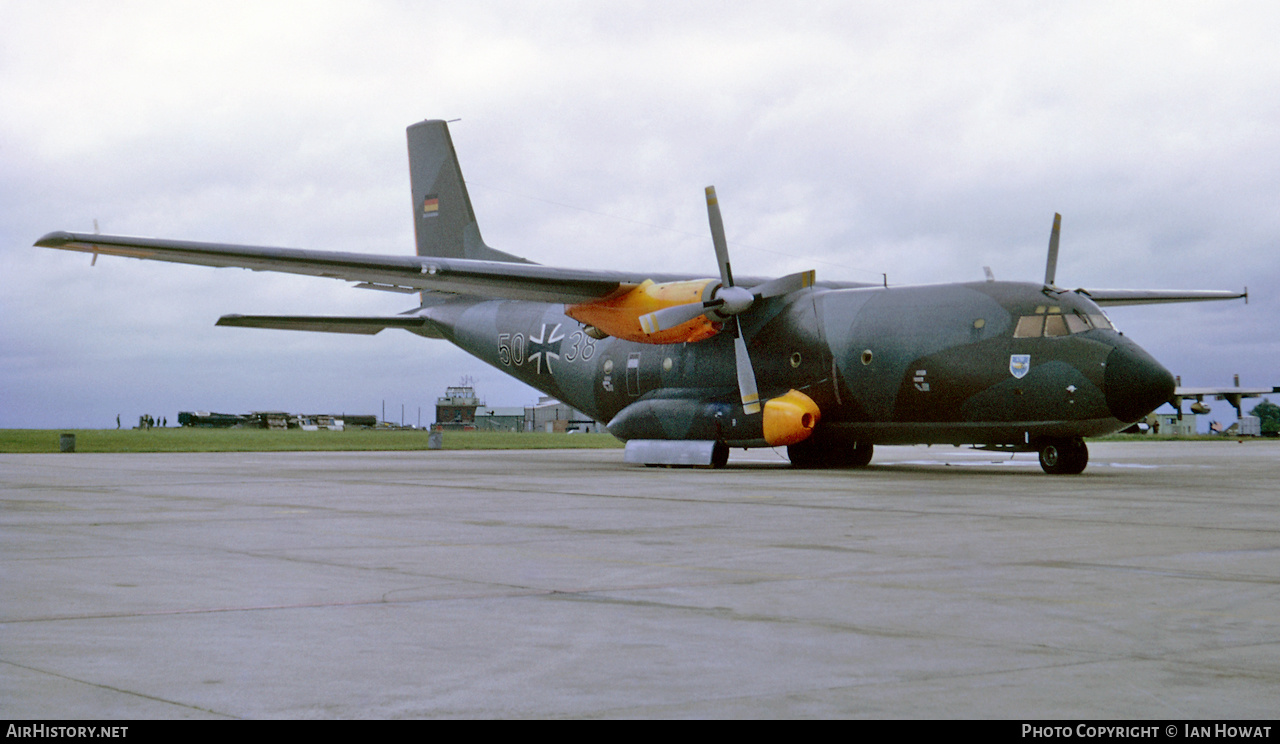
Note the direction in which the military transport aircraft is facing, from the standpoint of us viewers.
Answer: facing the viewer and to the right of the viewer
